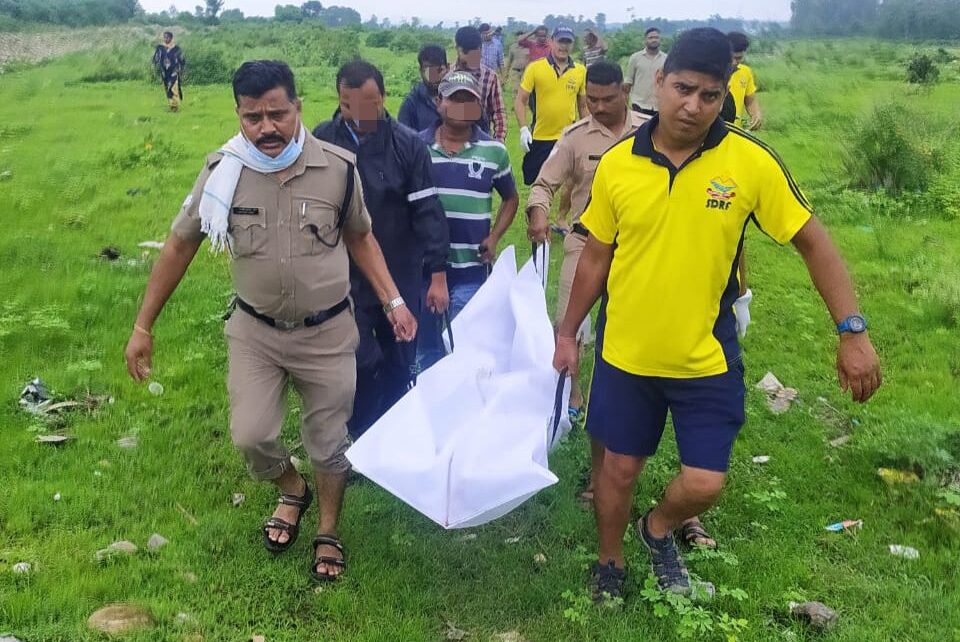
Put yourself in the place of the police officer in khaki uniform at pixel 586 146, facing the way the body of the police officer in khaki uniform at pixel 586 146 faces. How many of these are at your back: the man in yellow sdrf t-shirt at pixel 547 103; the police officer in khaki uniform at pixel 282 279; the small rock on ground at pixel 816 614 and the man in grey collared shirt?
2

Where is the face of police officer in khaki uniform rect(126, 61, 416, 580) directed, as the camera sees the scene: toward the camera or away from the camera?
toward the camera

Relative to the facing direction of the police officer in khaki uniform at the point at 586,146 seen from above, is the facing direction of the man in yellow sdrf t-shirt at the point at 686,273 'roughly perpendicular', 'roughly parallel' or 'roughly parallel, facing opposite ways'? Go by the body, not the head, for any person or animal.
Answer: roughly parallel

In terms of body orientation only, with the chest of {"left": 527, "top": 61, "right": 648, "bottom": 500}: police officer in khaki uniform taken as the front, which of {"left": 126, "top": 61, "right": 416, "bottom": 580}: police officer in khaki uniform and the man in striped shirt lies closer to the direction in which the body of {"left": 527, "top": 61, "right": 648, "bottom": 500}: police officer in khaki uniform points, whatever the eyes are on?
the police officer in khaki uniform

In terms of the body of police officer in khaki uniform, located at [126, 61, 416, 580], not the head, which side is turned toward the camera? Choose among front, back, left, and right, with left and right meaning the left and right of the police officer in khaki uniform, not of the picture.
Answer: front

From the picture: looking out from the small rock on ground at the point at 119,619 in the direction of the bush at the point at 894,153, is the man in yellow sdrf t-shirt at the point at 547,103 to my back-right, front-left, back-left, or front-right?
front-left

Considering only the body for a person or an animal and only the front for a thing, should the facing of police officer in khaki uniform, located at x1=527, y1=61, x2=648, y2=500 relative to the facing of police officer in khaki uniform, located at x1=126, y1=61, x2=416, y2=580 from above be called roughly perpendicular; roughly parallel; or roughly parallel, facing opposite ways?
roughly parallel

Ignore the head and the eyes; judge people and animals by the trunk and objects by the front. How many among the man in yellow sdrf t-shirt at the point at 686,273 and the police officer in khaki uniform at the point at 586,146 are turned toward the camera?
2

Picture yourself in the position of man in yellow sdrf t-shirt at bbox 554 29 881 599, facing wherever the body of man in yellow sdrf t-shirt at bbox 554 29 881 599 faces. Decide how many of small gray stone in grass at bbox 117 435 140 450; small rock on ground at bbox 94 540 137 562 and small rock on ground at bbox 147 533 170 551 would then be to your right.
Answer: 3

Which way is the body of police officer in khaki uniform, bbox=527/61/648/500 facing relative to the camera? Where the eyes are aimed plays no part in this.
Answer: toward the camera

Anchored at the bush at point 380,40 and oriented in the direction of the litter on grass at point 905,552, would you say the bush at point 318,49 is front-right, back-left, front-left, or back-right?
front-right

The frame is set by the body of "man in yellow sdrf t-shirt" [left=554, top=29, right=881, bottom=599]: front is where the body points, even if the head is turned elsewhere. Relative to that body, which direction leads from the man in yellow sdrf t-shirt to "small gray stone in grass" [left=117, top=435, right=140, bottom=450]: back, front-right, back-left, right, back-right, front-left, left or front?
right

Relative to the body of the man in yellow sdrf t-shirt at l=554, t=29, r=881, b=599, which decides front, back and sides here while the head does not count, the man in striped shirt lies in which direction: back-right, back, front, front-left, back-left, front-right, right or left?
back-right

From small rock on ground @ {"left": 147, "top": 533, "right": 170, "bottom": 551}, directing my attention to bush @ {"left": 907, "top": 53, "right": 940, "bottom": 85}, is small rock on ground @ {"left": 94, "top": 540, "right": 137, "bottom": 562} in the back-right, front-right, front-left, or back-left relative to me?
back-left

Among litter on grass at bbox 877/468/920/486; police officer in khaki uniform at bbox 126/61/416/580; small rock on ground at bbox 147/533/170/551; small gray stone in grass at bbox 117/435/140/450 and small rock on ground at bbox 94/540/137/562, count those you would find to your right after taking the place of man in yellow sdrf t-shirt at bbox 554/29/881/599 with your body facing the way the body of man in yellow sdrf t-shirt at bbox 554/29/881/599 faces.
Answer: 4

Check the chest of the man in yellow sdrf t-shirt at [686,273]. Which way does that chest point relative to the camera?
toward the camera

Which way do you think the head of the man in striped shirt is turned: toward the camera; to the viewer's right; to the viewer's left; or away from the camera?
toward the camera

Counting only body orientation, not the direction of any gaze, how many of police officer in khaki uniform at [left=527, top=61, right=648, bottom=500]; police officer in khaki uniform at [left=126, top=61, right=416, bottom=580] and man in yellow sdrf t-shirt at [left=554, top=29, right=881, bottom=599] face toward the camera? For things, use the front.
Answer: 3

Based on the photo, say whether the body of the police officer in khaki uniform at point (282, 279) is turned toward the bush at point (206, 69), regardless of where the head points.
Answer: no
